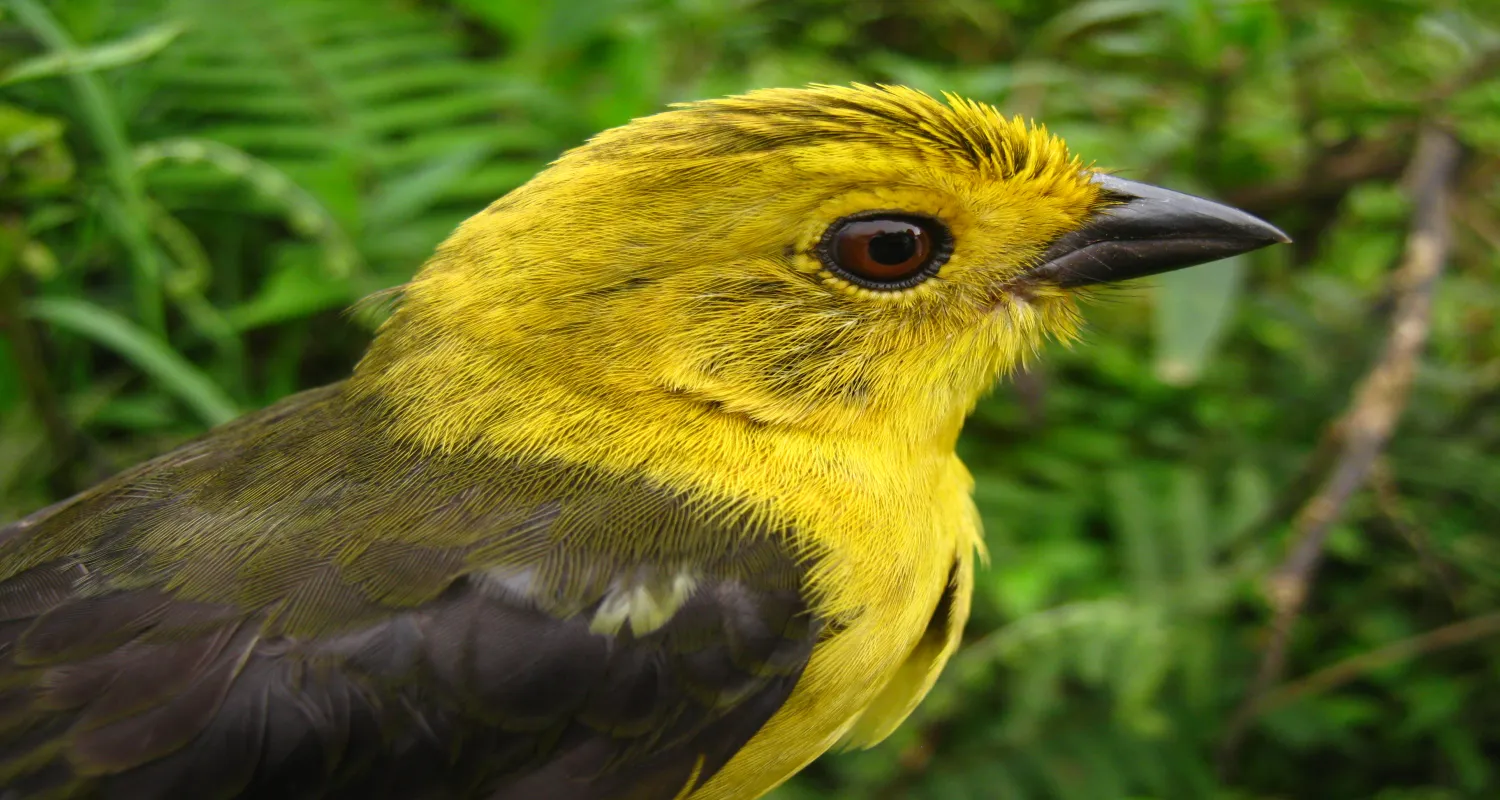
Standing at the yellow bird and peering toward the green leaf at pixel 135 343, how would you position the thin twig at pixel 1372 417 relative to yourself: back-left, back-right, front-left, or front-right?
front-right

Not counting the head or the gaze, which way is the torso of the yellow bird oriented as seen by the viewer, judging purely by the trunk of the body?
to the viewer's right

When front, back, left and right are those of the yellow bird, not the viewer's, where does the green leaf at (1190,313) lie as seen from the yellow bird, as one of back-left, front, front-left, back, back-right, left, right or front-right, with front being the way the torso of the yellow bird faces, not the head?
front-left

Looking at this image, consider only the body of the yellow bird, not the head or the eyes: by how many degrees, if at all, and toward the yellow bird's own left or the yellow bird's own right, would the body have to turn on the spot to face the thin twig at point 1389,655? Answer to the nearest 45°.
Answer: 0° — it already faces it

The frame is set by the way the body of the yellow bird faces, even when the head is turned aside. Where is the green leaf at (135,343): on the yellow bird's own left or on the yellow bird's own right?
on the yellow bird's own left

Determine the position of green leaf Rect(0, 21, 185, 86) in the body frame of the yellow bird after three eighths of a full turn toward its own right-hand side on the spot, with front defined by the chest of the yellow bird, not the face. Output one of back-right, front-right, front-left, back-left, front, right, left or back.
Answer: right
